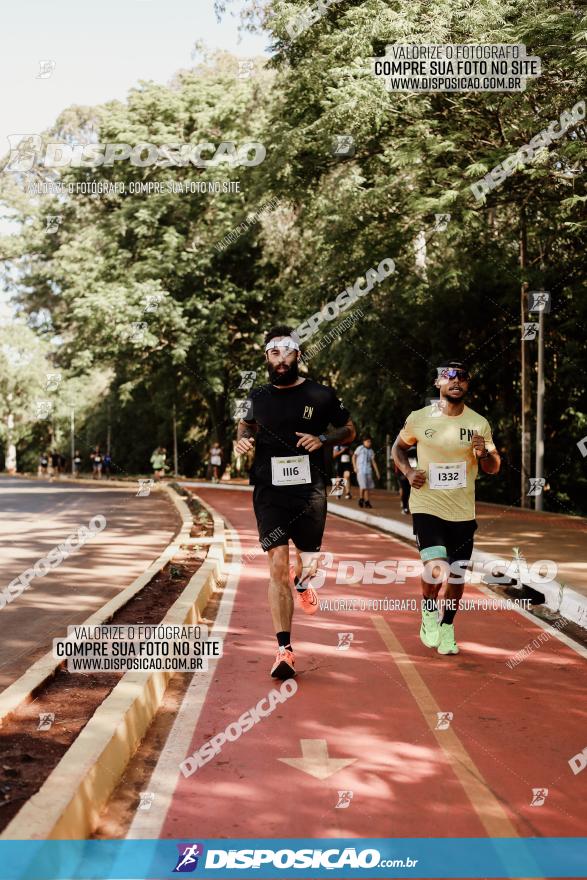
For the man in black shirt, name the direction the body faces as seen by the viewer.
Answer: toward the camera

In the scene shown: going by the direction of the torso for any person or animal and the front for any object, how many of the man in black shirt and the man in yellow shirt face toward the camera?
2

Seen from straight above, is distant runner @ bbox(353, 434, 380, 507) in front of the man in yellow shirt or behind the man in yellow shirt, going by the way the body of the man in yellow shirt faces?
behind

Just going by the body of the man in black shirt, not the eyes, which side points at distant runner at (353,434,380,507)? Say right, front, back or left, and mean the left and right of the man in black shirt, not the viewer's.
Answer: back

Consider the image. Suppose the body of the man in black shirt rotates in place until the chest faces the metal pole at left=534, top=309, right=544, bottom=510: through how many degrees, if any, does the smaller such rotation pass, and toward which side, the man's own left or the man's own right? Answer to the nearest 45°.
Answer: approximately 180°

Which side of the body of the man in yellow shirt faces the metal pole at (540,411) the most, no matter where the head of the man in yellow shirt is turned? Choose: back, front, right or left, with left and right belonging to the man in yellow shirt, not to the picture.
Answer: back

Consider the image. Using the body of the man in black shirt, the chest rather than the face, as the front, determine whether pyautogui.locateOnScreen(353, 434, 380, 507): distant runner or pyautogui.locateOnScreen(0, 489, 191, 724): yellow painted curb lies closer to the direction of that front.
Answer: the yellow painted curb

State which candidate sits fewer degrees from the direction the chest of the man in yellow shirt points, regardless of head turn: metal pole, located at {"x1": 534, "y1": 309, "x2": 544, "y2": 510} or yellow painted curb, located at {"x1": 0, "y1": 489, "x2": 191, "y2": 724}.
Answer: the yellow painted curb

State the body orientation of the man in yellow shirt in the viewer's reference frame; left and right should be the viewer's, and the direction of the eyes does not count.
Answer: facing the viewer

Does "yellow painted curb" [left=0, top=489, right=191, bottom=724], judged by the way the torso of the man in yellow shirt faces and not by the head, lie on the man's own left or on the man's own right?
on the man's own right
